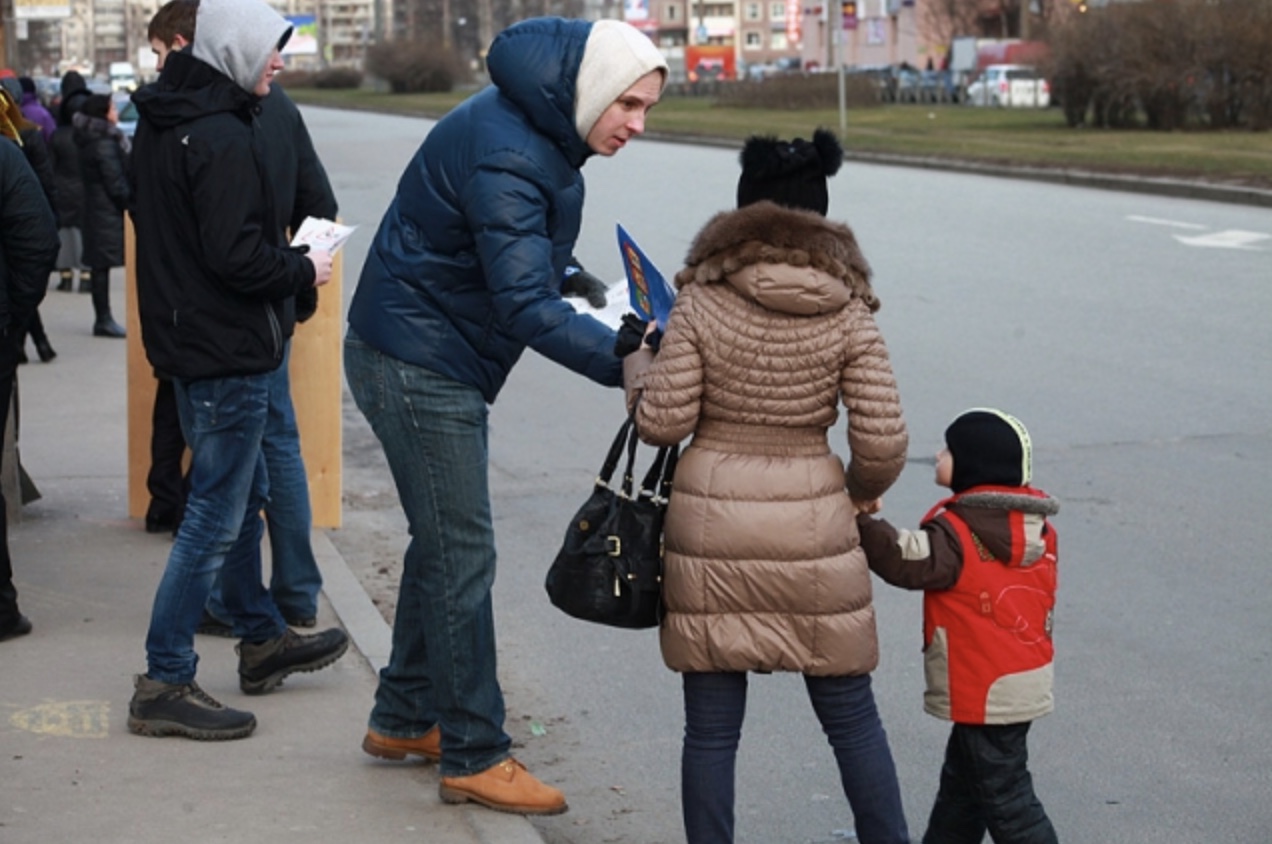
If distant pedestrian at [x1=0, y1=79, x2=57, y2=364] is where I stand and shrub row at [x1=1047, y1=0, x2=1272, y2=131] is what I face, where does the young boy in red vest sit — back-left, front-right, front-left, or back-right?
back-right

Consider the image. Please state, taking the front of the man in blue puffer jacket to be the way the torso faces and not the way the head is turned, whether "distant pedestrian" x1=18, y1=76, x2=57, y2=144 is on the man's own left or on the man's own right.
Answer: on the man's own left

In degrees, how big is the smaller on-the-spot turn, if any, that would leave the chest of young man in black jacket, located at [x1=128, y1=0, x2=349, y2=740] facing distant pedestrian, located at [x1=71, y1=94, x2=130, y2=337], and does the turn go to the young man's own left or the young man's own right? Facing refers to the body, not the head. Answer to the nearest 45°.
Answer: approximately 90° to the young man's own left

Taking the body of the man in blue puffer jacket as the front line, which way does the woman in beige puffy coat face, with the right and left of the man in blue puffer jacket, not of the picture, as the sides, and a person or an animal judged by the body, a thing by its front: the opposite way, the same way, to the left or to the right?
to the left

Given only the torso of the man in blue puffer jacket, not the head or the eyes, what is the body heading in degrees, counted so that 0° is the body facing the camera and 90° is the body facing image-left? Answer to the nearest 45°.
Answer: approximately 270°

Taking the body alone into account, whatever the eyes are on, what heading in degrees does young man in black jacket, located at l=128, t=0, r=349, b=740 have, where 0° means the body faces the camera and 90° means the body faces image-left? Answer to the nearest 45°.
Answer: approximately 270°

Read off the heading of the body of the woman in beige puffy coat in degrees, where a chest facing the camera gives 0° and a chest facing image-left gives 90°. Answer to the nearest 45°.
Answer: approximately 180°

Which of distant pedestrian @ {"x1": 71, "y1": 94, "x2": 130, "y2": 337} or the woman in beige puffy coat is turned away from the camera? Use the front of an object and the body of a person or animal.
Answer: the woman in beige puffy coat

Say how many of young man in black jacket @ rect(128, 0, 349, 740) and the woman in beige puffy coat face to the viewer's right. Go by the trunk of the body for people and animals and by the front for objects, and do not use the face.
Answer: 1

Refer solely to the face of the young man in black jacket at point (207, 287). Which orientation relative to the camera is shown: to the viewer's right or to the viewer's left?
to the viewer's right

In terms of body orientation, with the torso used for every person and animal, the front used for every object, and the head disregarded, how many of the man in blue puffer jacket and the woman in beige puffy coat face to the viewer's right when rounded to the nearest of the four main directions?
1
